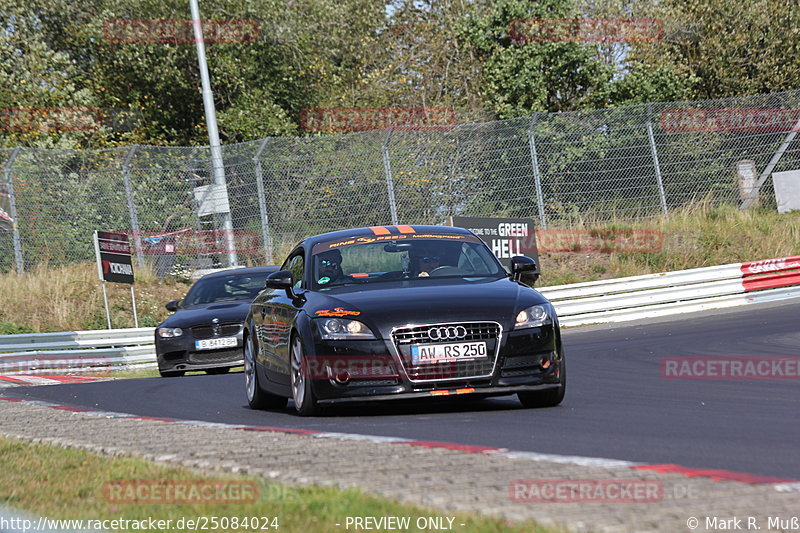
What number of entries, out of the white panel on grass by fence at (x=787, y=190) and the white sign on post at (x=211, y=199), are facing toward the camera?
2

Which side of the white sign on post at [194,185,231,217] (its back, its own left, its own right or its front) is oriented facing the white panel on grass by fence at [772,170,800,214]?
left

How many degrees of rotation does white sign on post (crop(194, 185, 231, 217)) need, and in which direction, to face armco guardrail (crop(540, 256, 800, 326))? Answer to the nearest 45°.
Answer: approximately 45° to its left

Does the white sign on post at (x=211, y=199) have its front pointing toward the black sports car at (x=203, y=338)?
yes

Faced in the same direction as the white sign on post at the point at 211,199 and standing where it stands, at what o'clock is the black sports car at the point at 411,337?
The black sports car is roughly at 12 o'clock from the white sign on post.

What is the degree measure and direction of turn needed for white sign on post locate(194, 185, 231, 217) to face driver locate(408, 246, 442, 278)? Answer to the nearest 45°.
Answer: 0° — it already faces them

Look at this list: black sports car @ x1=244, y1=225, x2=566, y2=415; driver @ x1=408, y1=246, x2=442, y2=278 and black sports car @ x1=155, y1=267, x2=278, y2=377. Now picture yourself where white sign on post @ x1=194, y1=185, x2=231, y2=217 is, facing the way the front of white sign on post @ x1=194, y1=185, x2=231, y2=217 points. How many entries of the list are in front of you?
3

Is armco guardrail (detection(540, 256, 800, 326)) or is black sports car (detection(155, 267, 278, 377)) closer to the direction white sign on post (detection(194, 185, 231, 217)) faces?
the black sports car

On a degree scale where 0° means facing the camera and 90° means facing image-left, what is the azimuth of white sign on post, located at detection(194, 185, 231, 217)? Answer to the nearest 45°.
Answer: approximately 0°
